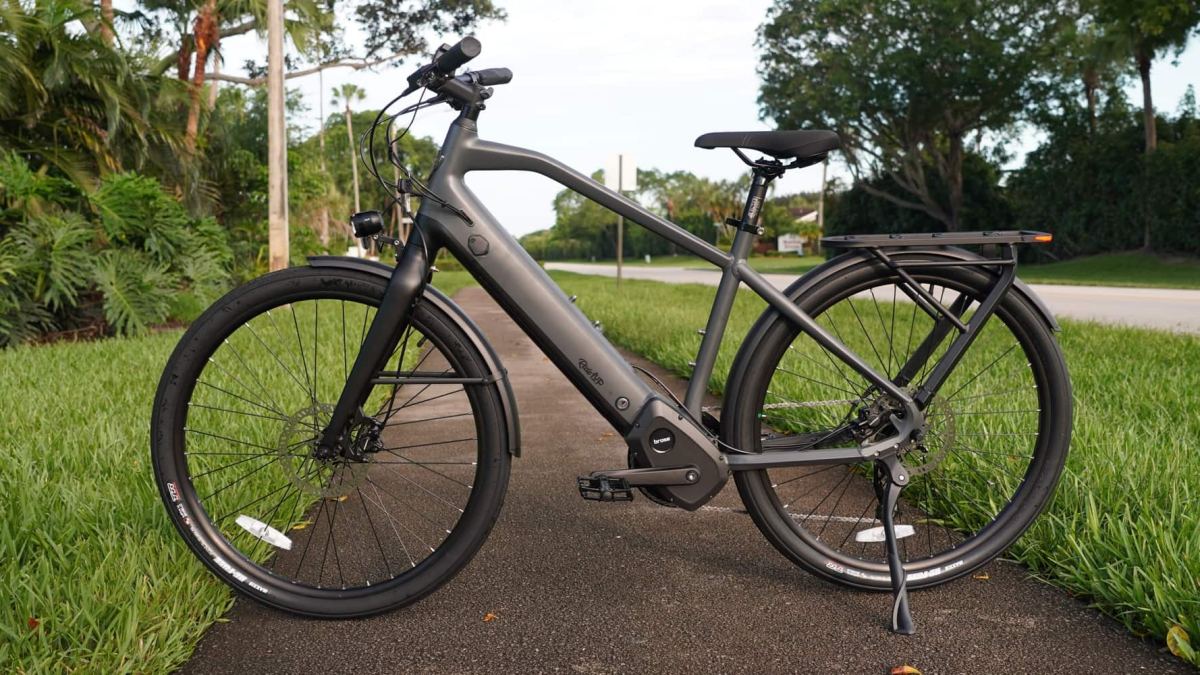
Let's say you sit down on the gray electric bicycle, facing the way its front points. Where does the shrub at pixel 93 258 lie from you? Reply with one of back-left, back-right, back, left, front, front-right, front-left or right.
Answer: front-right

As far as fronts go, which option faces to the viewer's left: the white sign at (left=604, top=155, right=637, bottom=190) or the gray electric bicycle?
the gray electric bicycle

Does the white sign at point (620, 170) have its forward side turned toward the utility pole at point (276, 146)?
no

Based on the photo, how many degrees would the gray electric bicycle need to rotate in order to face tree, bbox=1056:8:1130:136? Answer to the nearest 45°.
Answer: approximately 135° to its right

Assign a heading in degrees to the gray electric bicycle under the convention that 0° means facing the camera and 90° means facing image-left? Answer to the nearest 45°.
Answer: approximately 90°

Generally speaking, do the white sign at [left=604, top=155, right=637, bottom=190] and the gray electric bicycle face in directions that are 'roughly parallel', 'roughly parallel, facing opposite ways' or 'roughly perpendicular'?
roughly perpendicular

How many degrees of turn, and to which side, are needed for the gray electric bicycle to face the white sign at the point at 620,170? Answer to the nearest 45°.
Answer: approximately 90° to its right

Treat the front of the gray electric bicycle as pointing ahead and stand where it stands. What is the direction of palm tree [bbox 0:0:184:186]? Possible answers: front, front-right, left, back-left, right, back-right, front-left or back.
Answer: front-right

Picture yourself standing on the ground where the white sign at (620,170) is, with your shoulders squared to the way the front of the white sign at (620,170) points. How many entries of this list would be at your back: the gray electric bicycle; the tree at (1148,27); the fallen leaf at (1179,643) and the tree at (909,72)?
2

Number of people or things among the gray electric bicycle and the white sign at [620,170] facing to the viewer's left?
1

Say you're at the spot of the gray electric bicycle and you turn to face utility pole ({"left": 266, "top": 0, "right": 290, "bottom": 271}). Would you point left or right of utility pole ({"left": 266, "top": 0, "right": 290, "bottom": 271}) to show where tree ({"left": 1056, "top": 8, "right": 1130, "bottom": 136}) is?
right
